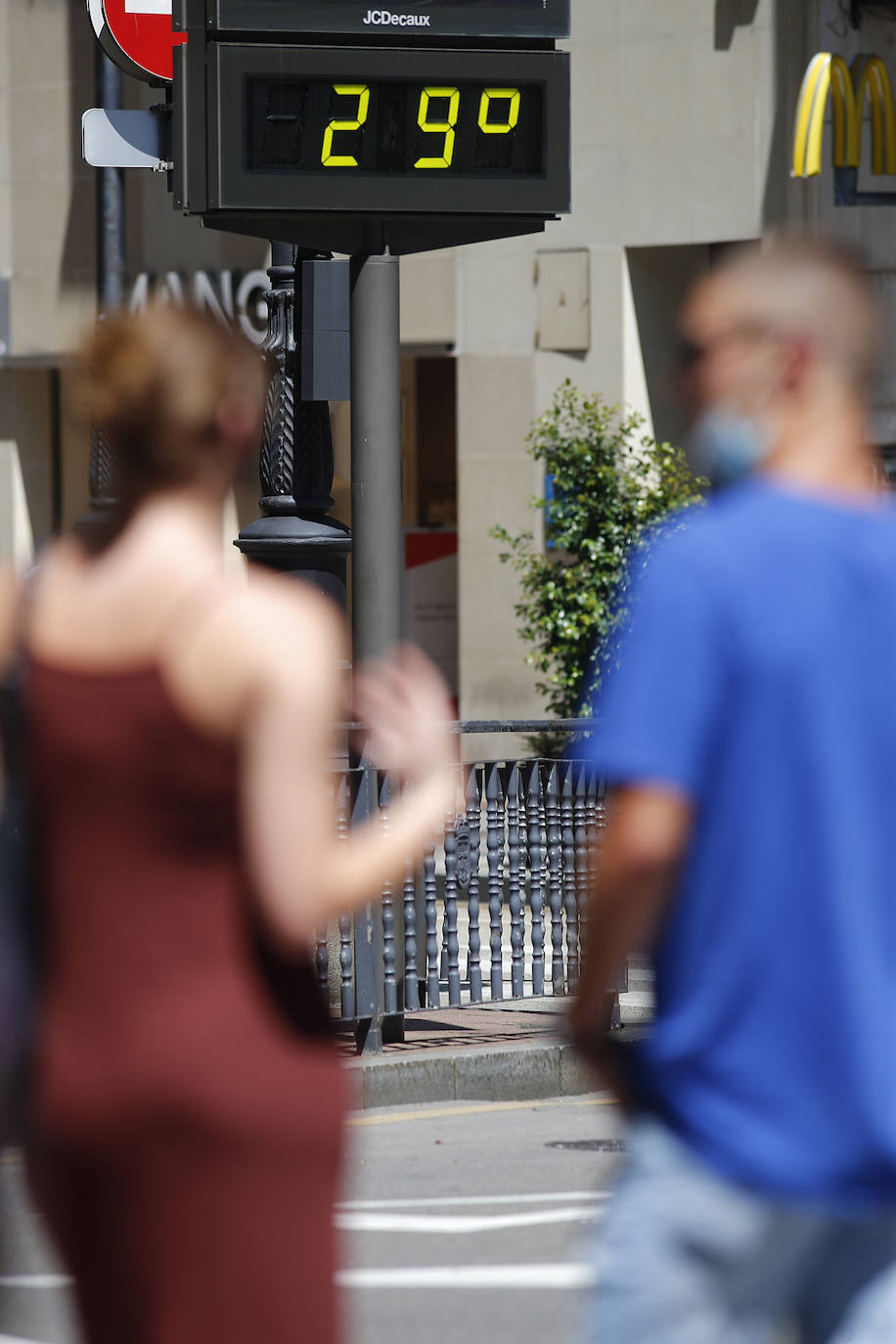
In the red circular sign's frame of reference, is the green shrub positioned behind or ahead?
behind

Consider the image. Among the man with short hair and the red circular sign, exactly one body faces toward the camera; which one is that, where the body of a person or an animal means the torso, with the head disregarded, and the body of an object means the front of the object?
the red circular sign

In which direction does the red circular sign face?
toward the camera

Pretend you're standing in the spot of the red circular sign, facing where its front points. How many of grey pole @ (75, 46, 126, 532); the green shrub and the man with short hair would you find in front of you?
1

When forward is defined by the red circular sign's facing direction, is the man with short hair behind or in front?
in front

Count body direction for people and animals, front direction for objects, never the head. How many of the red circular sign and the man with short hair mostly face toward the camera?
1

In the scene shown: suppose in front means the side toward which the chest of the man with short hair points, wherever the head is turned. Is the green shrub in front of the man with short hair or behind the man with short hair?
in front

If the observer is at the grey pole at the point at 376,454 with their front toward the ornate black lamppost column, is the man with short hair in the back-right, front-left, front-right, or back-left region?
back-left

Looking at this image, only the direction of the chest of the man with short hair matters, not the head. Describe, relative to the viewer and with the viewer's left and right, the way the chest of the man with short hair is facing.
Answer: facing away from the viewer and to the left of the viewer

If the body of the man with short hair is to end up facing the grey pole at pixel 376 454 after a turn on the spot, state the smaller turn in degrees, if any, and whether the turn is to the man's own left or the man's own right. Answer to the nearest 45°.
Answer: approximately 45° to the man's own right

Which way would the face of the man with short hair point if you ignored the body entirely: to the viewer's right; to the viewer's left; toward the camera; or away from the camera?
to the viewer's left
